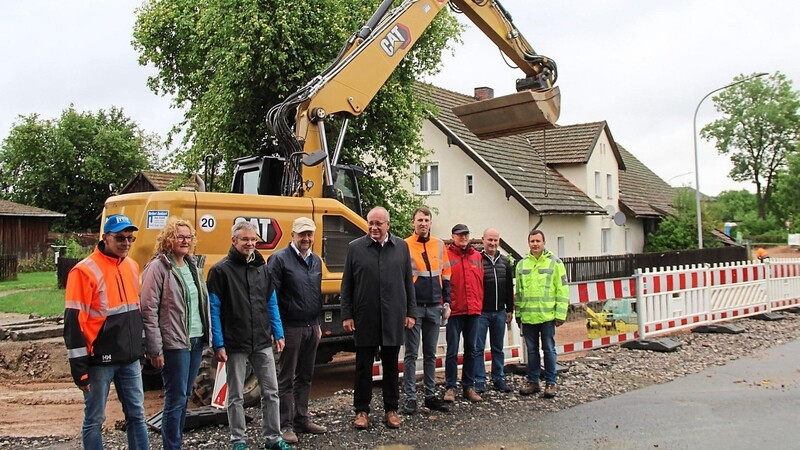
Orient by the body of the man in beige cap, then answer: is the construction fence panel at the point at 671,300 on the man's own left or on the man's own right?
on the man's own left

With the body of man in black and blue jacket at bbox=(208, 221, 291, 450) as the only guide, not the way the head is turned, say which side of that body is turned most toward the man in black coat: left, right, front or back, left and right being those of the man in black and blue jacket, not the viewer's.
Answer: left

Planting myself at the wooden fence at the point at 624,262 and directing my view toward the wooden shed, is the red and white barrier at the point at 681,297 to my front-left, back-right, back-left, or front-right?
back-left

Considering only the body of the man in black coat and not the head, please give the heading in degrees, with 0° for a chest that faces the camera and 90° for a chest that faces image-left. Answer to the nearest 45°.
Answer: approximately 0°

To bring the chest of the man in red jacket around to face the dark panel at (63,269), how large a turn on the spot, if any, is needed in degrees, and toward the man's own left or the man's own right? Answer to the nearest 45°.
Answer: approximately 135° to the man's own right

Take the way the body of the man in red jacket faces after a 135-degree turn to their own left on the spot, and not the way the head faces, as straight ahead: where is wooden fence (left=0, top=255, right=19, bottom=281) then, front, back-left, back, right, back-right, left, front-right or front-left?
left

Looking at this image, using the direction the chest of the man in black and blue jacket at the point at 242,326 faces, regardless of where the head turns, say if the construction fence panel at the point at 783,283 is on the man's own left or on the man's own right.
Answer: on the man's own left

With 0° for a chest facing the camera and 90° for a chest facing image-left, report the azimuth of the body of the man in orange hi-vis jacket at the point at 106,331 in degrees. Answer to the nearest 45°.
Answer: approximately 315°

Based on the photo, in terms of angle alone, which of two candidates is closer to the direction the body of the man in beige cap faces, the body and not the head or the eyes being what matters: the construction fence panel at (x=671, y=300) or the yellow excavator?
the construction fence panel

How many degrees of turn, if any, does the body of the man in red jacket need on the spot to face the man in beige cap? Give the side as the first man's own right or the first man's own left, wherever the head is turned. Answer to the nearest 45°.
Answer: approximately 45° to the first man's own right

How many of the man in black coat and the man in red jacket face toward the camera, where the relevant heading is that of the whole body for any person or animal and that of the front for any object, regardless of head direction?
2

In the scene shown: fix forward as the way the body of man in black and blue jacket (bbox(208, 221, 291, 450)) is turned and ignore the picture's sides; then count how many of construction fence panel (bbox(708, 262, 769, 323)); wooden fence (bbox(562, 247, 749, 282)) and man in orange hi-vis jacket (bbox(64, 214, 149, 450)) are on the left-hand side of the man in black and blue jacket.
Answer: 2
